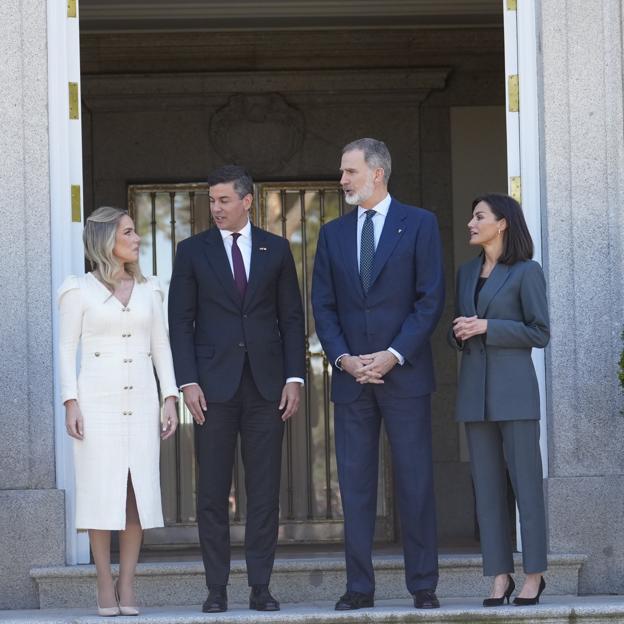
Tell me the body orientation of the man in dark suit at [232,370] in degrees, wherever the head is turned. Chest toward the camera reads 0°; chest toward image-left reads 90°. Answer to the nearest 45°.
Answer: approximately 0°

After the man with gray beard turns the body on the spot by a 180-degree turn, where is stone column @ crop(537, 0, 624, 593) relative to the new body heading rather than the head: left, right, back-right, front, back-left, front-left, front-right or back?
front-right

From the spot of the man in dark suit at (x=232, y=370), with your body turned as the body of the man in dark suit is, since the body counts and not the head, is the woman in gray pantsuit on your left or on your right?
on your left

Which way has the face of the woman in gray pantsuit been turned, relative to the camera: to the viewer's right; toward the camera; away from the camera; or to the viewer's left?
to the viewer's left

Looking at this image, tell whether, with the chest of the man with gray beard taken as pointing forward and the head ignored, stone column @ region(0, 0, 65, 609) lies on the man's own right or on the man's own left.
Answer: on the man's own right

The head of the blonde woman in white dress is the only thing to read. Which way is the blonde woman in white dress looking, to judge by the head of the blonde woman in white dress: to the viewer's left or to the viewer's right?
to the viewer's right

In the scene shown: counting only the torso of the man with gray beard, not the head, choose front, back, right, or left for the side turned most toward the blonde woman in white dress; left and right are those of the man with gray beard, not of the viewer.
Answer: right

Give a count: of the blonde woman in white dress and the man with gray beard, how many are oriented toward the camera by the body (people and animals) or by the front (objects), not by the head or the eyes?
2

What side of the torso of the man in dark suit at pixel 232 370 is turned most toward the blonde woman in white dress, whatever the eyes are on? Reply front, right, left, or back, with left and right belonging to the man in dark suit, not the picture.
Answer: right
